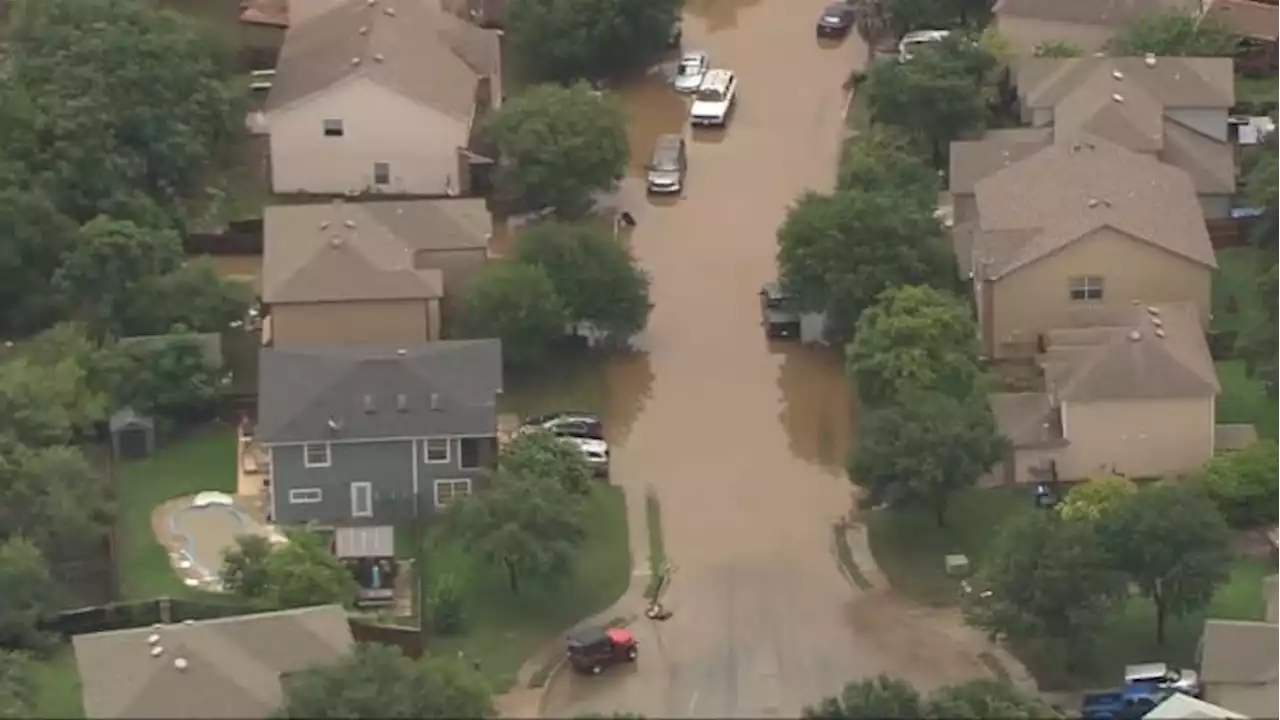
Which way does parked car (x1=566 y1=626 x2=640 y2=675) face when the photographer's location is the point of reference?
facing away from the viewer and to the right of the viewer

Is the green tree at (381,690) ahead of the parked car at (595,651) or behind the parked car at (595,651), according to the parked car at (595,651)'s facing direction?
behind

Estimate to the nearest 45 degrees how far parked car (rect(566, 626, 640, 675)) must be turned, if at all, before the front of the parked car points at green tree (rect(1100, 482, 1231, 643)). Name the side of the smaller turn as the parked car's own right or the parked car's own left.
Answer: approximately 45° to the parked car's own right

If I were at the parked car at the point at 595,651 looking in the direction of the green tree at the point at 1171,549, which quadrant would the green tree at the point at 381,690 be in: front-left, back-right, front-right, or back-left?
back-right
